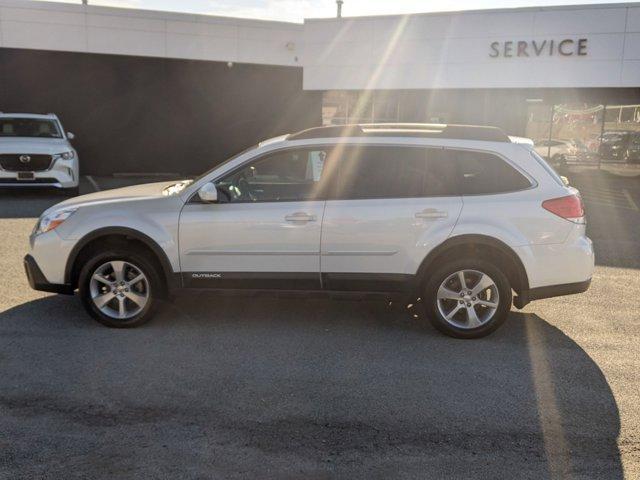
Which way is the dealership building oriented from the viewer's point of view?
toward the camera

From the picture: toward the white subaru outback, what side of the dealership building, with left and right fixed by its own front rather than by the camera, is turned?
front

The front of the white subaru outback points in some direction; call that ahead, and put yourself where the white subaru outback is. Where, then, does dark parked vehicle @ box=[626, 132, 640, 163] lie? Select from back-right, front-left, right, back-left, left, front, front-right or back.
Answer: back-right

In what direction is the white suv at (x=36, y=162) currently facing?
toward the camera

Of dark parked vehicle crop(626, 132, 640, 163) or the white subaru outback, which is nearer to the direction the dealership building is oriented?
the white subaru outback

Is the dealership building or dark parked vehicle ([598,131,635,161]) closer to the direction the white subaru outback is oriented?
the dealership building

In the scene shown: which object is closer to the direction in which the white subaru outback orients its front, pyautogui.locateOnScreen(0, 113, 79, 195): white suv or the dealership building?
the white suv

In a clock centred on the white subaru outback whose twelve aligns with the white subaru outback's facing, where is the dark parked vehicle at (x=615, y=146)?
The dark parked vehicle is roughly at 4 o'clock from the white subaru outback.

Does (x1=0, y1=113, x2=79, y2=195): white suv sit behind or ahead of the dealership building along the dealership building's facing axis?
ahead

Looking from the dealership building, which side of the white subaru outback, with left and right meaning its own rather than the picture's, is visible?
right

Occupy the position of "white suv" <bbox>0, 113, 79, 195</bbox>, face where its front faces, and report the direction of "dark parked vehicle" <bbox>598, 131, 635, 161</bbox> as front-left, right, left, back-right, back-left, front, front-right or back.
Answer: left

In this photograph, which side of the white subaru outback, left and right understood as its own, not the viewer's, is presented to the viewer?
left

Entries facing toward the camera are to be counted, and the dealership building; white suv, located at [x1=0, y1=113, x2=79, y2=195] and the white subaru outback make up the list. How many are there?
2

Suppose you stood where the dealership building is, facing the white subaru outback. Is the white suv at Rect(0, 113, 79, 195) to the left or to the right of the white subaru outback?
right
